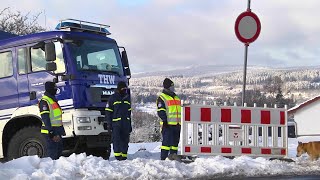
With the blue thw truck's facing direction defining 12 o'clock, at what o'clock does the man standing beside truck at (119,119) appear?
The man standing beside truck is roughly at 11 o'clock from the blue thw truck.

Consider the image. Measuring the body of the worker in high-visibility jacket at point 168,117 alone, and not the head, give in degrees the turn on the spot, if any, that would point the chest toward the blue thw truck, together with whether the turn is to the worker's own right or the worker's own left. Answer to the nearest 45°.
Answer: approximately 135° to the worker's own right

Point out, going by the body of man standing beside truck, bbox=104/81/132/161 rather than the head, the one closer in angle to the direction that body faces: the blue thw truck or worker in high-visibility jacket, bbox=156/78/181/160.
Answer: the worker in high-visibility jacket

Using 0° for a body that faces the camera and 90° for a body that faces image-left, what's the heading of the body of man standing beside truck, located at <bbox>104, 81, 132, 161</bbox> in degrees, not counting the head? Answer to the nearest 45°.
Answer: approximately 315°

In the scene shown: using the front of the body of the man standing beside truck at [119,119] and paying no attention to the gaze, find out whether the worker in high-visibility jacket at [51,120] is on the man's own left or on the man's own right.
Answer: on the man's own right

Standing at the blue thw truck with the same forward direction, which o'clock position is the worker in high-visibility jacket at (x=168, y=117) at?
The worker in high-visibility jacket is roughly at 11 o'clock from the blue thw truck.

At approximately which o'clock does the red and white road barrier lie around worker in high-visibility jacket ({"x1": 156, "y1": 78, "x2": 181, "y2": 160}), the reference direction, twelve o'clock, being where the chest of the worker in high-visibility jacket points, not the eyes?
The red and white road barrier is roughly at 10 o'clock from the worker in high-visibility jacket.

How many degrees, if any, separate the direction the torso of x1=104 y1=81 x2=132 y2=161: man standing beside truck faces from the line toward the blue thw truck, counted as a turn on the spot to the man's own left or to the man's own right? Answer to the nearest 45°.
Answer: approximately 135° to the man's own right
